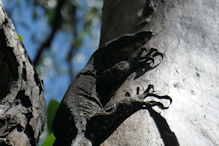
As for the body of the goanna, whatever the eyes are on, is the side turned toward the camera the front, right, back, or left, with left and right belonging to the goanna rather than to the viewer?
right
